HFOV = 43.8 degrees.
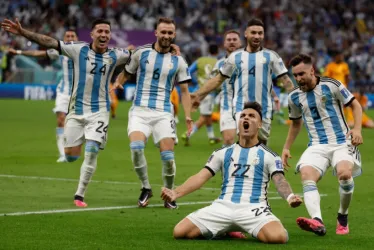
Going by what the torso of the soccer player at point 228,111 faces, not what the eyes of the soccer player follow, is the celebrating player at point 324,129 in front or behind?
in front

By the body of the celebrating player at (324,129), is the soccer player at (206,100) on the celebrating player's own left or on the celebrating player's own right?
on the celebrating player's own right

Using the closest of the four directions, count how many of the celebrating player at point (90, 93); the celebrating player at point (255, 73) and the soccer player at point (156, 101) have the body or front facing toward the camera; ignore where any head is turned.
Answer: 3

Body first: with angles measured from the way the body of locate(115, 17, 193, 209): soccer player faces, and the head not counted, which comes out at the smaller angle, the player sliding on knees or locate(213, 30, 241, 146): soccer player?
the player sliding on knees

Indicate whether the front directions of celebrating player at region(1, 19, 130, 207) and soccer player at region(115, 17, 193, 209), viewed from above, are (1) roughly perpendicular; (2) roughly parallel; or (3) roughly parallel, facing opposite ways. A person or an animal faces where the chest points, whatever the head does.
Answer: roughly parallel

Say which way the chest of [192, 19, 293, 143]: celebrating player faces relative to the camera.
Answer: toward the camera

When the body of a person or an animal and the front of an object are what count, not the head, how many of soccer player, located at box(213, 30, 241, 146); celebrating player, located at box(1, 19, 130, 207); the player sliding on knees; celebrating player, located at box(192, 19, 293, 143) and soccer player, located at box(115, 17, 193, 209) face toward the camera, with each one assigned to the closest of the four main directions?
5

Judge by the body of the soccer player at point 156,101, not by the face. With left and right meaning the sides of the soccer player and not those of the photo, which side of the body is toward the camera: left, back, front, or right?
front

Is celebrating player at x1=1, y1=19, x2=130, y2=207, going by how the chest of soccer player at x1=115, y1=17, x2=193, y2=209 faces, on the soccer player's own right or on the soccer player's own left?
on the soccer player's own right

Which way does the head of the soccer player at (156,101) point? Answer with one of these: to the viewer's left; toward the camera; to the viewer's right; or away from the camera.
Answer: toward the camera

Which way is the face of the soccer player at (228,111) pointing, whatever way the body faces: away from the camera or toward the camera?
toward the camera

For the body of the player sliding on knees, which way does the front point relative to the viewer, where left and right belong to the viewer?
facing the viewer

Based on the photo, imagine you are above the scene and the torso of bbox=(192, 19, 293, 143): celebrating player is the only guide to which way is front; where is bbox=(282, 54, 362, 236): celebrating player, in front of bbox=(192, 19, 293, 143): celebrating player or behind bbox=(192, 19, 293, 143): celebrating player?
in front

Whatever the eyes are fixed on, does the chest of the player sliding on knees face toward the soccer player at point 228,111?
no

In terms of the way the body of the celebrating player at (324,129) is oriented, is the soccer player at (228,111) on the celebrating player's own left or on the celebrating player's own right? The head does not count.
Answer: on the celebrating player's own right

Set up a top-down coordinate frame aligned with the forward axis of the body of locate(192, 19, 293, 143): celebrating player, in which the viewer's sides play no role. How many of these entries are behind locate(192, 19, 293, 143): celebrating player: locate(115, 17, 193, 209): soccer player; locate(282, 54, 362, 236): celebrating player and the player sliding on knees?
0
